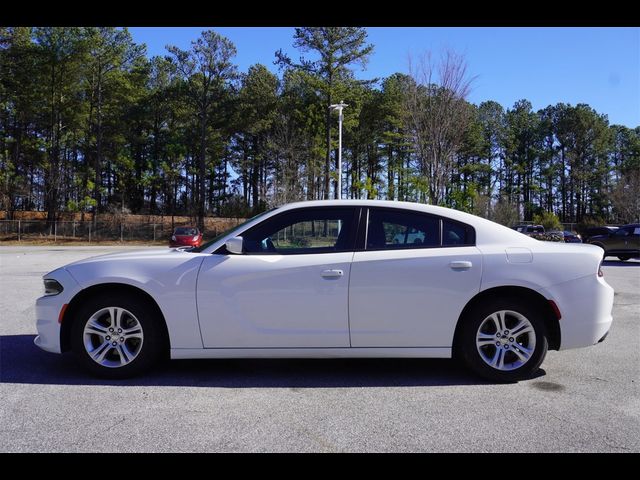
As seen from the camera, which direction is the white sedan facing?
to the viewer's left
